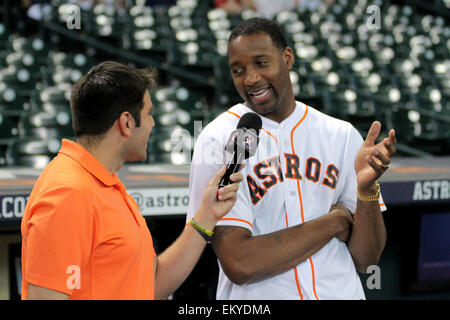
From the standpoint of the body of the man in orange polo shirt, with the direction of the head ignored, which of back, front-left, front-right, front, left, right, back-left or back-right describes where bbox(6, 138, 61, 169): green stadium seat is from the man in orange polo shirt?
left

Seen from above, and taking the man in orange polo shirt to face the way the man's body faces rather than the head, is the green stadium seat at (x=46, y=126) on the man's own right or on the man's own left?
on the man's own left

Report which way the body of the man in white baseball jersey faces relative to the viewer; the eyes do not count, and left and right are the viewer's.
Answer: facing the viewer

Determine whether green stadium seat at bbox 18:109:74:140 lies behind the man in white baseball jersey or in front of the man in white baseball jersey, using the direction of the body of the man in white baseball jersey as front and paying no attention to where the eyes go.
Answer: behind

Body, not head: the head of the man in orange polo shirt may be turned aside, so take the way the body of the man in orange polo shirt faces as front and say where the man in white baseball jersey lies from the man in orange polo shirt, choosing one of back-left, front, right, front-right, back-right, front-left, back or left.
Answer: front-left

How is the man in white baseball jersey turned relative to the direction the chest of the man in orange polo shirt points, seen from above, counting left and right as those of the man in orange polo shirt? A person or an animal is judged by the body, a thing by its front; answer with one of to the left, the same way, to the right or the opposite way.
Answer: to the right

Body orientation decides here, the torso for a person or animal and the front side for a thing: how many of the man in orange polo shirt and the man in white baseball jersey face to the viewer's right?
1

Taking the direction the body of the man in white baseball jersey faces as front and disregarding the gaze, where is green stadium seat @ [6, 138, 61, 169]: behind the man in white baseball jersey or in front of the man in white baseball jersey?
behind

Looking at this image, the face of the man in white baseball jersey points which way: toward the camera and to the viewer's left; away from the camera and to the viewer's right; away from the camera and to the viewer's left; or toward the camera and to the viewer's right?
toward the camera and to the viewer's left

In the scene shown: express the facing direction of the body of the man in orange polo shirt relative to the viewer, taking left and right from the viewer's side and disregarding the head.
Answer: facing to the right of the viewer
